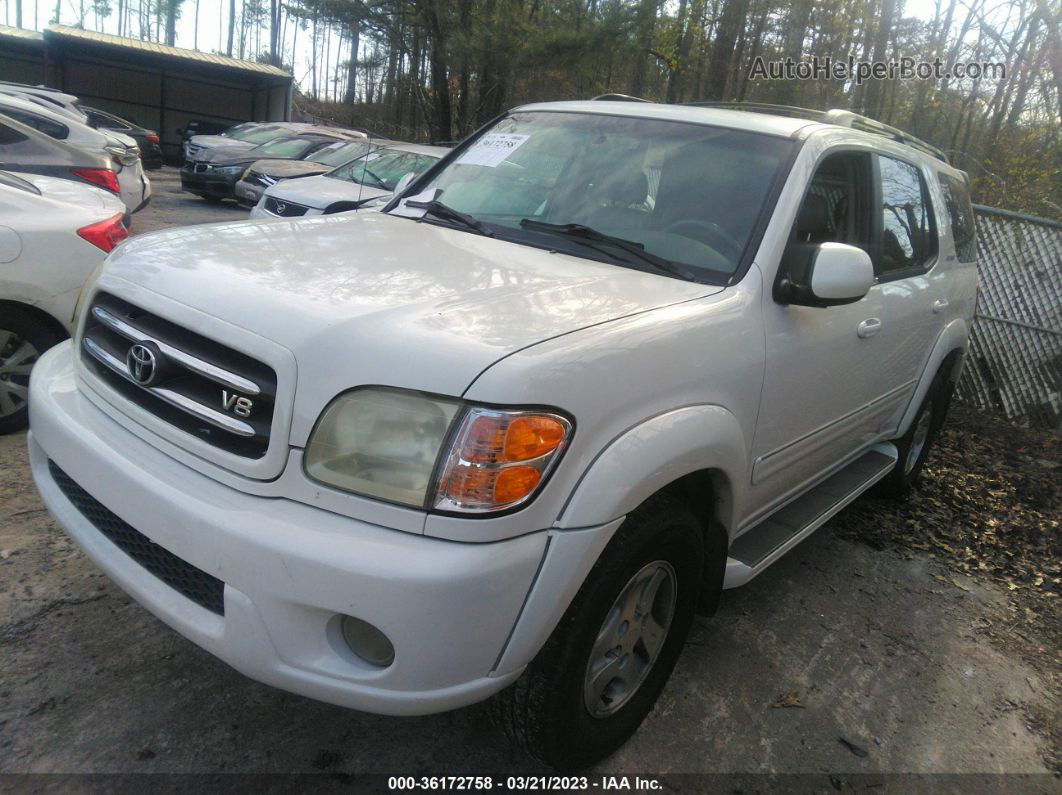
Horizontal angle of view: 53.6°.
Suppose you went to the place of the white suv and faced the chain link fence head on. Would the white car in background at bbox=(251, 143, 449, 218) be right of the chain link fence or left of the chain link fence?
left

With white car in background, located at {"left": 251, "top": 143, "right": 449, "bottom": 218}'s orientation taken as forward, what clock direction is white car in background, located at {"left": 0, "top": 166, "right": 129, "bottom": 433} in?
white car in background, located at {"left": 0, "top": 166, "right": 129, "bottom": 433} is roughly at 11 o'clock from white car in background, located at {"left": 251, "top": 143, "right": 449, "bottom": 218}.

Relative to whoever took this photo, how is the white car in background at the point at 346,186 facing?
facing the viewer and to the left of the viewer

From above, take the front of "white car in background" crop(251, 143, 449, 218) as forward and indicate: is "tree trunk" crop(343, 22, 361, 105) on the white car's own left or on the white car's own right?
on the white car's own right

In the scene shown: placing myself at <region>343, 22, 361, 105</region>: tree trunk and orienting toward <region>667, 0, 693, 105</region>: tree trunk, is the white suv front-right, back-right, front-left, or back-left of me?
front-right

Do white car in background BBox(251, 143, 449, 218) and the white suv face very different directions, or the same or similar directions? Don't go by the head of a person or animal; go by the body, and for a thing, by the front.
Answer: same or similar directions

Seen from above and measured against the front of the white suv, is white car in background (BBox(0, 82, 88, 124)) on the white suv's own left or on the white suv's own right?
on the white suv's own right

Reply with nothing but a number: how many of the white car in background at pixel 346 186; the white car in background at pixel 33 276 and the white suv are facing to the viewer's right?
0

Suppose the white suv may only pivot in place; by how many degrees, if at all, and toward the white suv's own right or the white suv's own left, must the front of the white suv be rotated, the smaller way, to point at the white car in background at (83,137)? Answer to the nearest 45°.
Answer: approximately 90° to the white suv's own right

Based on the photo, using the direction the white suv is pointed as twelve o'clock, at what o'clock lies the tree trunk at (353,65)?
The tree trunk is roughly at 4 o'clock from the white suv.

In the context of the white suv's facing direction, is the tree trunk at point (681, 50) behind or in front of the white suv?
behind
